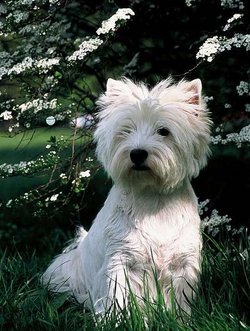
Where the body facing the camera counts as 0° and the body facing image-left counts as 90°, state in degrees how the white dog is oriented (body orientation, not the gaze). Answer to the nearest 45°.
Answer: approximately 315°
